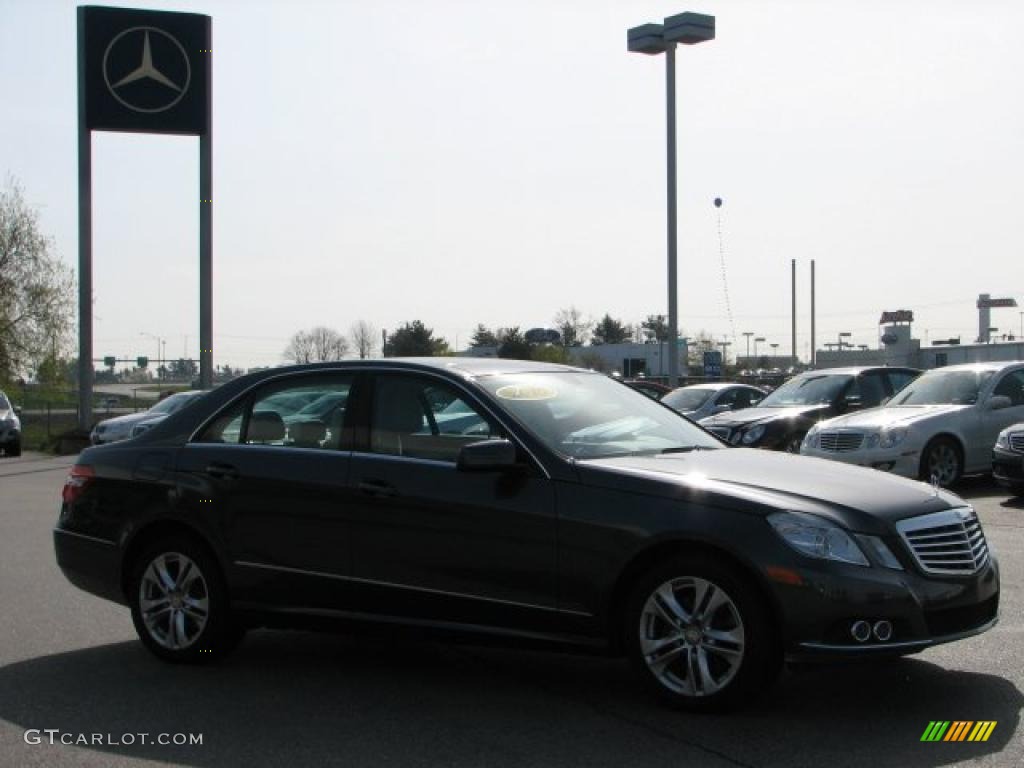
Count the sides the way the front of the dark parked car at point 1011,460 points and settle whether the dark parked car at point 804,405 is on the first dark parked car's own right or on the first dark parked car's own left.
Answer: on the first dark parked car's own right

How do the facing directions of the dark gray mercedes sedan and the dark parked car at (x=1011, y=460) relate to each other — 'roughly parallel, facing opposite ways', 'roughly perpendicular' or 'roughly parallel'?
roughly perpendicular

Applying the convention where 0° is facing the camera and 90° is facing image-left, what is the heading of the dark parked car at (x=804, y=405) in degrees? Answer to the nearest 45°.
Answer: approximately 45°

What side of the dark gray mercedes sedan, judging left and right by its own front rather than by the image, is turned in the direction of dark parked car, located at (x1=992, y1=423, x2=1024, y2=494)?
left

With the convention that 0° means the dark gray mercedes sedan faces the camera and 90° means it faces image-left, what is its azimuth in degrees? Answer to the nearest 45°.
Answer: approximately 315°

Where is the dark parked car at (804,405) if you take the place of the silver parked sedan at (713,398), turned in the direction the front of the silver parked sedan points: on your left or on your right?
on your left

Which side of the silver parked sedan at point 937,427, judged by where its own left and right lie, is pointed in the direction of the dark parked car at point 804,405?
right

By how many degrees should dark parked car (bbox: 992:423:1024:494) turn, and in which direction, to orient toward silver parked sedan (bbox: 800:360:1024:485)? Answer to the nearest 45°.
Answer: approximately 90° to its right

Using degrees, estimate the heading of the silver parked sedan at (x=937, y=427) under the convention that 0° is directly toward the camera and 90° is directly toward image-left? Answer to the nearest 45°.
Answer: approximately 45°

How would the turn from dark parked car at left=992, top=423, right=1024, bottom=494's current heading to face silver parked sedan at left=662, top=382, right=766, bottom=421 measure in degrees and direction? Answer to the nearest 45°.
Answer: approximately 90° to its right
